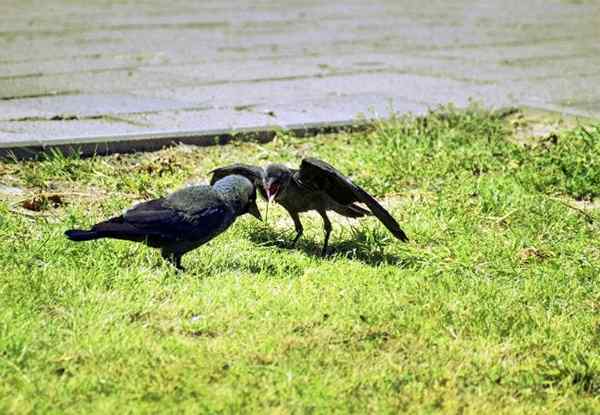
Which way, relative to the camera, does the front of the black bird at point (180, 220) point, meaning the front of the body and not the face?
to the viewer's right

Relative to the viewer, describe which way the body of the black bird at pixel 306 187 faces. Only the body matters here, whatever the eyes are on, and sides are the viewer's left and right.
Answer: facing the viewer and to the left of the viewer

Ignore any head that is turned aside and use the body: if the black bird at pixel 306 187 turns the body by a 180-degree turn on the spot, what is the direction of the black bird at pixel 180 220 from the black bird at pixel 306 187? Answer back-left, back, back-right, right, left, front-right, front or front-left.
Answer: back
